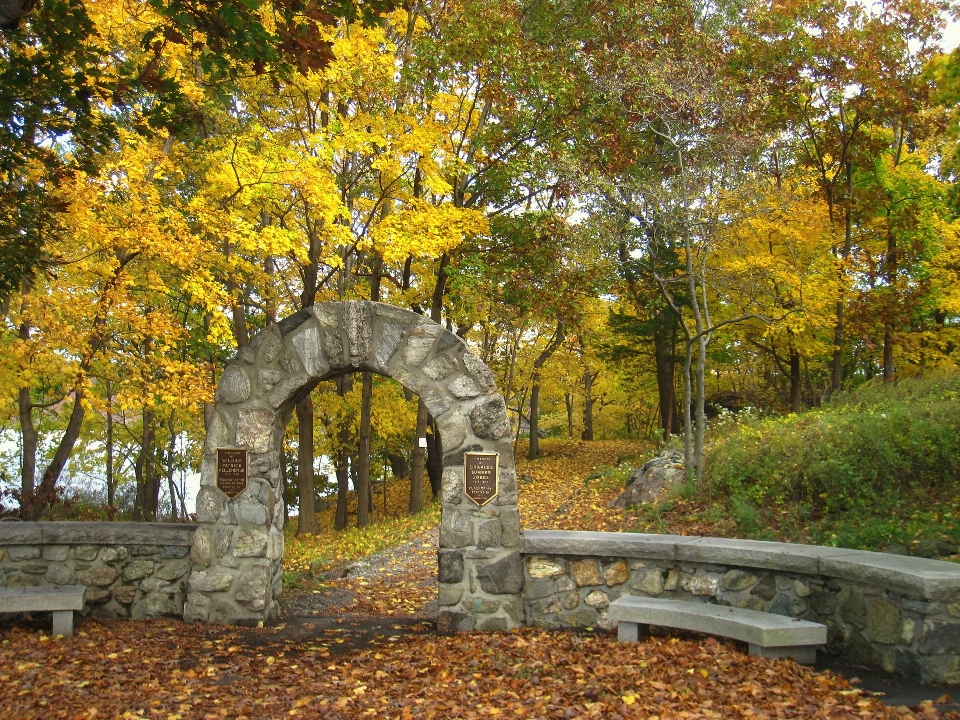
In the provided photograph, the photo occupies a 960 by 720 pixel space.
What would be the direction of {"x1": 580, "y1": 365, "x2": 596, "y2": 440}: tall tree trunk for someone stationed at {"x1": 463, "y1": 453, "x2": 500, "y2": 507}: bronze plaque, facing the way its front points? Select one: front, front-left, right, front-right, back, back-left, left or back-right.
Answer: back

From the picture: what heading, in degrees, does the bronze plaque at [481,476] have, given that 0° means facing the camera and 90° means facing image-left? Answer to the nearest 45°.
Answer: approximately 0°

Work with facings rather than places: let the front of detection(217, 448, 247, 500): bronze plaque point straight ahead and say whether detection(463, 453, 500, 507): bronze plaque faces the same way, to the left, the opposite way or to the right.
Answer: the same way

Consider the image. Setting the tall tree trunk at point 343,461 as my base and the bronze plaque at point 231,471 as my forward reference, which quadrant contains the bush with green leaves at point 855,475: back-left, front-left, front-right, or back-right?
front-left

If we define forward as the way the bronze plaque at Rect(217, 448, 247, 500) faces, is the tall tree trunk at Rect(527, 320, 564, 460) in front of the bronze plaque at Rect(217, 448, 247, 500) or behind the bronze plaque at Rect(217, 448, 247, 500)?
behind

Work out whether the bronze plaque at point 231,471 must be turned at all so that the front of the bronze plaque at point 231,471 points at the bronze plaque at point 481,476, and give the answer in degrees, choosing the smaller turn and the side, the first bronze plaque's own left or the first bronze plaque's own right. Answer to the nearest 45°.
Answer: approximately 45° to the first bronze plaque's own left

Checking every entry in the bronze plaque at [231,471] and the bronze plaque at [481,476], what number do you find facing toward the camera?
2

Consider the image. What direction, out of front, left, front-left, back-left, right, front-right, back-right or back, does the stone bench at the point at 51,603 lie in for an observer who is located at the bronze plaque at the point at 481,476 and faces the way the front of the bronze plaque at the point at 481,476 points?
right

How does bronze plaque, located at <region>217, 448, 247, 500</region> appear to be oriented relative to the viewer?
toward the camera

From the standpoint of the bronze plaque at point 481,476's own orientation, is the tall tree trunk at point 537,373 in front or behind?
behind

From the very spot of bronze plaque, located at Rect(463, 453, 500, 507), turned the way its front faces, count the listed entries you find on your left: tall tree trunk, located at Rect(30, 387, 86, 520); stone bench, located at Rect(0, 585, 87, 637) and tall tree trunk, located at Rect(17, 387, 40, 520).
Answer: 0

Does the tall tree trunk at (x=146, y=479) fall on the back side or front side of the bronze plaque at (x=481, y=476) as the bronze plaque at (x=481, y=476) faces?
on the back side
